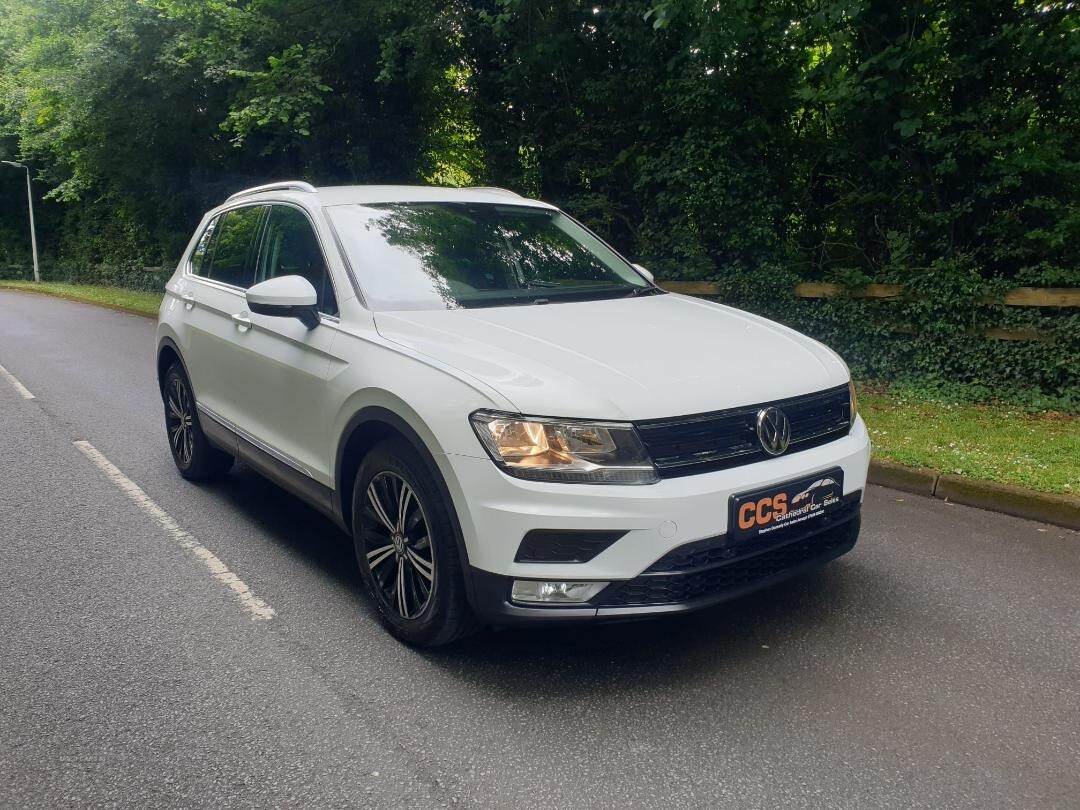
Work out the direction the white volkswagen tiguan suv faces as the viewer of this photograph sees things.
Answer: facing the viewer and to the right of the viewer
